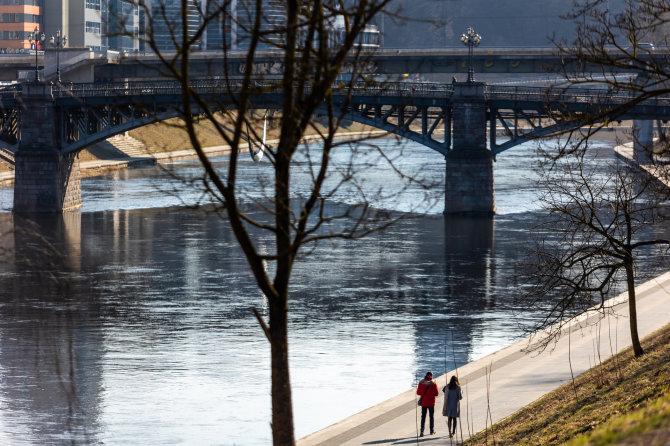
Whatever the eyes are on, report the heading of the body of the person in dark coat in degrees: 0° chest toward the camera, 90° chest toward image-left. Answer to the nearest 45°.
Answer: approximately 180°
